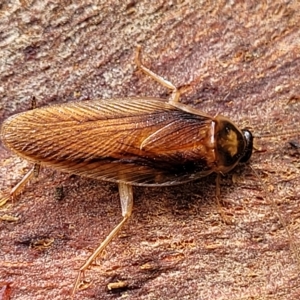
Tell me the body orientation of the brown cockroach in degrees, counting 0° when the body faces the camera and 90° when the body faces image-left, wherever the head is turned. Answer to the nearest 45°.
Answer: approximately 270°
